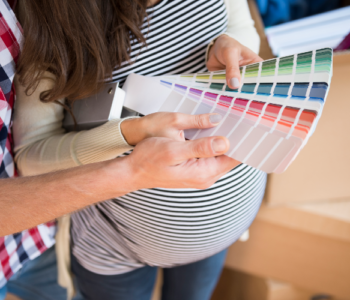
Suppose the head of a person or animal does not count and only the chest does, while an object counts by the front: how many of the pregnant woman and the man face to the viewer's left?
0

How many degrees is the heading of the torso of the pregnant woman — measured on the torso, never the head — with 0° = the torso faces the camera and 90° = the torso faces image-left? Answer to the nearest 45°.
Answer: approximately 315°

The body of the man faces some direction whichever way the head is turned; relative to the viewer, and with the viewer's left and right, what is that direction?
facing to the right of the viewer
